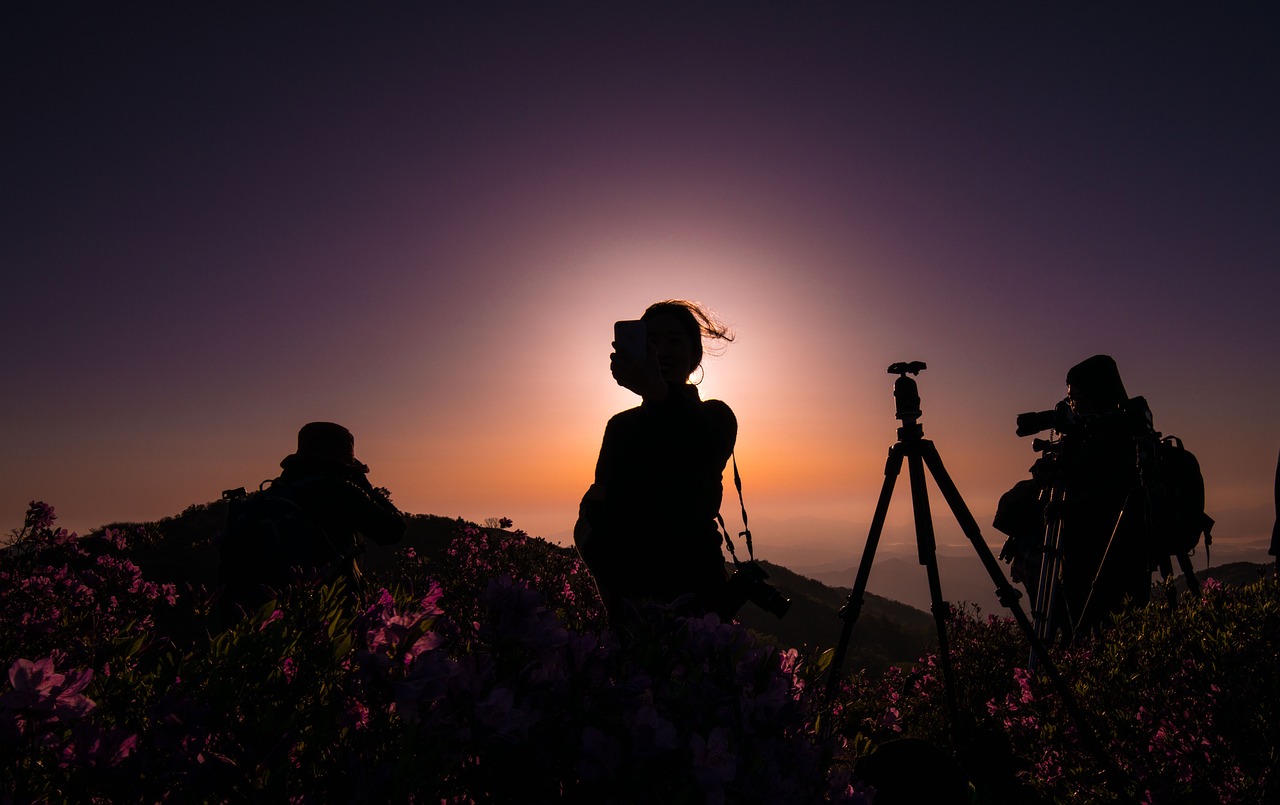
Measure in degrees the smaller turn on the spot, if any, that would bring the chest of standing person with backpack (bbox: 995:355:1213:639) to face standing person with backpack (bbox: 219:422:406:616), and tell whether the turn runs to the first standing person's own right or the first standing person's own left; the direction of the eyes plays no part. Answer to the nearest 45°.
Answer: approximately 45° to the first standing person's own left

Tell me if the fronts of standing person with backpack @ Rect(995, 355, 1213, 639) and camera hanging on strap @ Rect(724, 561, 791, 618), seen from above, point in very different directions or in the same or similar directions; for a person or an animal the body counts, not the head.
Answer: very different directions

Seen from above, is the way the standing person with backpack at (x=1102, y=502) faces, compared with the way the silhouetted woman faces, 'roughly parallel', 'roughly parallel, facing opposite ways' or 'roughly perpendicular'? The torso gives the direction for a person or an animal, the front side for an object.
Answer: roughly perpendicular

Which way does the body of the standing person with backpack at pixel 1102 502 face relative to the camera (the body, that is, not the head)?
to the viewer's left

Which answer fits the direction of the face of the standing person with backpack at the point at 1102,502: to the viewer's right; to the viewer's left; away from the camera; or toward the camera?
to the viewer's left

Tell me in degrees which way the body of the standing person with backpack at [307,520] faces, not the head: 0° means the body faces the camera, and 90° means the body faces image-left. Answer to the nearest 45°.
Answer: approximately 225°

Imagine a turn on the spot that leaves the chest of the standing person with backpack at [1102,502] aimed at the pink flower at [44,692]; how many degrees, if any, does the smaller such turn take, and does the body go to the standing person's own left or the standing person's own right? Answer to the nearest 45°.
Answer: approximately 90° to the standing person's own left

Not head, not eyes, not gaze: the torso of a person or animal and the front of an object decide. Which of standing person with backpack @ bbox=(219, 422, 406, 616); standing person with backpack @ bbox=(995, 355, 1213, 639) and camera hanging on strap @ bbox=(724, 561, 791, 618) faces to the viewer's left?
standing person with backpack @ bbox=(995, 355, 1213, 639)

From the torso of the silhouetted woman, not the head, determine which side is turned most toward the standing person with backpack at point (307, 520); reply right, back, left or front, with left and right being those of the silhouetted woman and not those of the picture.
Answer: right

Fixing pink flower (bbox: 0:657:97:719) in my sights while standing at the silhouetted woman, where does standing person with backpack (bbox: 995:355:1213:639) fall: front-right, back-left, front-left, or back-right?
back-left

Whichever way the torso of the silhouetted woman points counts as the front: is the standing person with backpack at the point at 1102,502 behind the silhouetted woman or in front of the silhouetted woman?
behind

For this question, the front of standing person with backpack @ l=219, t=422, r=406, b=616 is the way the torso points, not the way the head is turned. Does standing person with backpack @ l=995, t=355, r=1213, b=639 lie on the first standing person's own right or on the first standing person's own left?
on the first standing person's own right

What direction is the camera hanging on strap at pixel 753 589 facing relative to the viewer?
to the viewer's right
